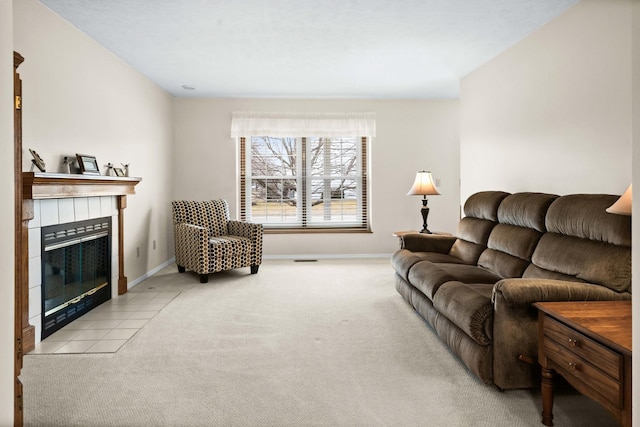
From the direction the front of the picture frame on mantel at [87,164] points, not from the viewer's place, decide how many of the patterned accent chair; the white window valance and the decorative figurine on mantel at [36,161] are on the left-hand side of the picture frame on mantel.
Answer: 2

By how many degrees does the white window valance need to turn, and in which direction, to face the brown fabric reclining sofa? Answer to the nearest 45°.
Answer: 0° — it already faces it

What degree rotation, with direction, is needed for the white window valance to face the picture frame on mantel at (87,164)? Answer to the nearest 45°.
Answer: approximately 45° to its right

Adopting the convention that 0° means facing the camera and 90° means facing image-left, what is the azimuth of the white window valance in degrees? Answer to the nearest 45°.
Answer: approximately 0°

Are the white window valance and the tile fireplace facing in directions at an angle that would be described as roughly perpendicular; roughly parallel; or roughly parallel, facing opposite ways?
roughly perpendicular

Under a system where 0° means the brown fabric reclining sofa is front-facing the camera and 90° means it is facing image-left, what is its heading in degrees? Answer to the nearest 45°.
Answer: approximately 45°

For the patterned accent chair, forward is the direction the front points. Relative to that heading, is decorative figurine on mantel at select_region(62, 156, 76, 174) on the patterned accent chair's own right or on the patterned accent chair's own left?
on the patterned accent chair's own right

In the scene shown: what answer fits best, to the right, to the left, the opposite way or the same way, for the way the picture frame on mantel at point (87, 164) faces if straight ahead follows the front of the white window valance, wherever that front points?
to the left

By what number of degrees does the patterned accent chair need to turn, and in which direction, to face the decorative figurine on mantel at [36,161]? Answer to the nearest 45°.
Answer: approximately 90° to its right

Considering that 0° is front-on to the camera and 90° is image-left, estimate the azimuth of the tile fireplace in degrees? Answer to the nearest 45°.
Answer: approximately 315°

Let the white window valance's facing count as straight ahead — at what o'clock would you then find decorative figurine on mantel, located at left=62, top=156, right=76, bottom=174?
The decorative figurine on mantel is roughly at 1 o'clock from the white window valance.

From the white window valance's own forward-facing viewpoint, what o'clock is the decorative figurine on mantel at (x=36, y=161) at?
The decorative figurine on mantel is roughly at 1 o'clock from the white window valance.
